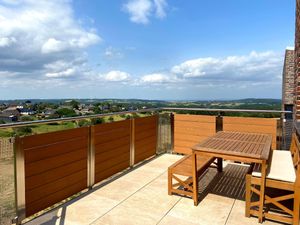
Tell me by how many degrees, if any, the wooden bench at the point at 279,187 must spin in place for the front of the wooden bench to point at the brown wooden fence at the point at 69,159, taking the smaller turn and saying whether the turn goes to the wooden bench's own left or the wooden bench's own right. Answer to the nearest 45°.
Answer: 0° — it already faces it

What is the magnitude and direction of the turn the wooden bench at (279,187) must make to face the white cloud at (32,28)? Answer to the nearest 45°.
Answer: approximately 45° to its right

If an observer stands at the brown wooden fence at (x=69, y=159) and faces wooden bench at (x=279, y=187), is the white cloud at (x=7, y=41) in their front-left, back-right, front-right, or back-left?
back-left

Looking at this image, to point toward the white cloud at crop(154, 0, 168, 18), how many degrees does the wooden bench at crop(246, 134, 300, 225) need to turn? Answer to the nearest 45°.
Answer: approximately 45° to its right

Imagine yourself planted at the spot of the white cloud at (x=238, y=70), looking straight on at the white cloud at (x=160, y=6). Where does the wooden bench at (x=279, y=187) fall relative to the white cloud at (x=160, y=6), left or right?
left

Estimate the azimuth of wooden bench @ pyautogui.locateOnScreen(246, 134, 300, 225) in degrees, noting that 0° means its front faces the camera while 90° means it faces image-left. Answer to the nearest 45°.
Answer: approximately 90°

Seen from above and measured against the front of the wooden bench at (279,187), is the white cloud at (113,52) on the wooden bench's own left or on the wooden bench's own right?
on the wooden bench's own right

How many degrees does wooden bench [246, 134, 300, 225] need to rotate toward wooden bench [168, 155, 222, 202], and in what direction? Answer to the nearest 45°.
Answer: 0° — it already faces it
